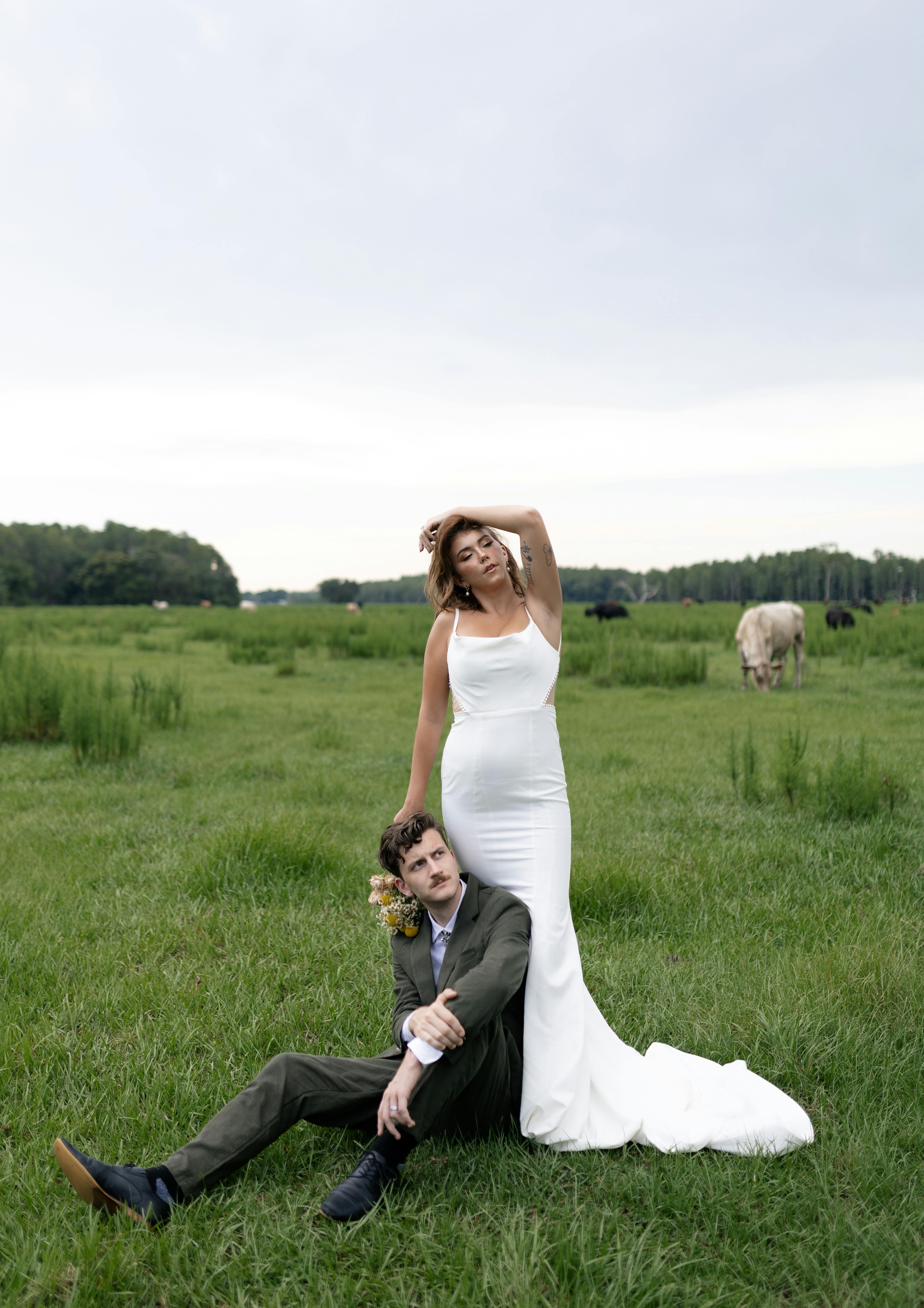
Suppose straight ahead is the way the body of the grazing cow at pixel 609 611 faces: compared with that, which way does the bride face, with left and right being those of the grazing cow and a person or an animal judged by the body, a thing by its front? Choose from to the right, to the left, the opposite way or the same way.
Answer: to the left

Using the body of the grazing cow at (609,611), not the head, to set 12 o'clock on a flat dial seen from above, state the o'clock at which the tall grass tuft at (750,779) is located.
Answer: The tall grass tuft is roughly at 9 o'clock from the grazing cow.

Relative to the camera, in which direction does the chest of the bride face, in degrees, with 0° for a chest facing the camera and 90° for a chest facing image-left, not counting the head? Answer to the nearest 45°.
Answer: approximately 0°

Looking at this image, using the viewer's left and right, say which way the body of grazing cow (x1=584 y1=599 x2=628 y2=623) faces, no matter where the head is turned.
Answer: facing to the left of the viewer

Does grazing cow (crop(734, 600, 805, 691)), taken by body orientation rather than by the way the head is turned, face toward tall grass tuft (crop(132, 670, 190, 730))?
yes

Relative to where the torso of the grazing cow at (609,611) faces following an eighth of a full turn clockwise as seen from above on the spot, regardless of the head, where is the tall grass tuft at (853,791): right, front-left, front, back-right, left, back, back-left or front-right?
back-left

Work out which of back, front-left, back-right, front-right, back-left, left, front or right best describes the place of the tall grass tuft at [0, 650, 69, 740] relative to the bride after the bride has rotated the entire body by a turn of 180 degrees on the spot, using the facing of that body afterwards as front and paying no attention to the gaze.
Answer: front-left

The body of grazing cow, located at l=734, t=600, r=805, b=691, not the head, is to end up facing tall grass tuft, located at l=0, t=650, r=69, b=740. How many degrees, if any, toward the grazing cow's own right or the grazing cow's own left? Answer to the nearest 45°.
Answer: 0° — it already faces it

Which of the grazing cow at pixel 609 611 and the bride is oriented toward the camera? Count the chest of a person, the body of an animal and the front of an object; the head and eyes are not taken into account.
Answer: the bride

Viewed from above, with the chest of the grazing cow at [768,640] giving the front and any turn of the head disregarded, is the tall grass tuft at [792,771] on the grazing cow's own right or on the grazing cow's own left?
on the grazing cow's own left

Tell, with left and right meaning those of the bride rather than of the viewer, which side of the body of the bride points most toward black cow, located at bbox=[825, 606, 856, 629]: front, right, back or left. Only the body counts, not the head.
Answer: back

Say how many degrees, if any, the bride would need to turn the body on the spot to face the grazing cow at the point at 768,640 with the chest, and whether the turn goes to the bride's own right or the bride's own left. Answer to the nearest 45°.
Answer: approximately 180°

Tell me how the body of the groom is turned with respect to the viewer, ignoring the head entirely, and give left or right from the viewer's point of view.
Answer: facing the viewer and to the left of the viewer

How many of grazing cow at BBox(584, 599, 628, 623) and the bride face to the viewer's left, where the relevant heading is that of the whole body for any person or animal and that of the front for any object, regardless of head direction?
1

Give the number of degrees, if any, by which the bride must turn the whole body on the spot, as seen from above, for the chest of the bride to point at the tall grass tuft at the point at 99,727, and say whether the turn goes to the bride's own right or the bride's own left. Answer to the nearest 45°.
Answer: approximately 135° to the bride's own right

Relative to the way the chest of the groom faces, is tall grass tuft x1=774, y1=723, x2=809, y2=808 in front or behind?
behind

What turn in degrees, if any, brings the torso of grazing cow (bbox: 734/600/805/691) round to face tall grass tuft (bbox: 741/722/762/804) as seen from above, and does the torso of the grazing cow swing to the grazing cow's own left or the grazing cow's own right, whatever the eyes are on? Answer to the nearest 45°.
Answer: approximately 45° to the grazing cow's own left
